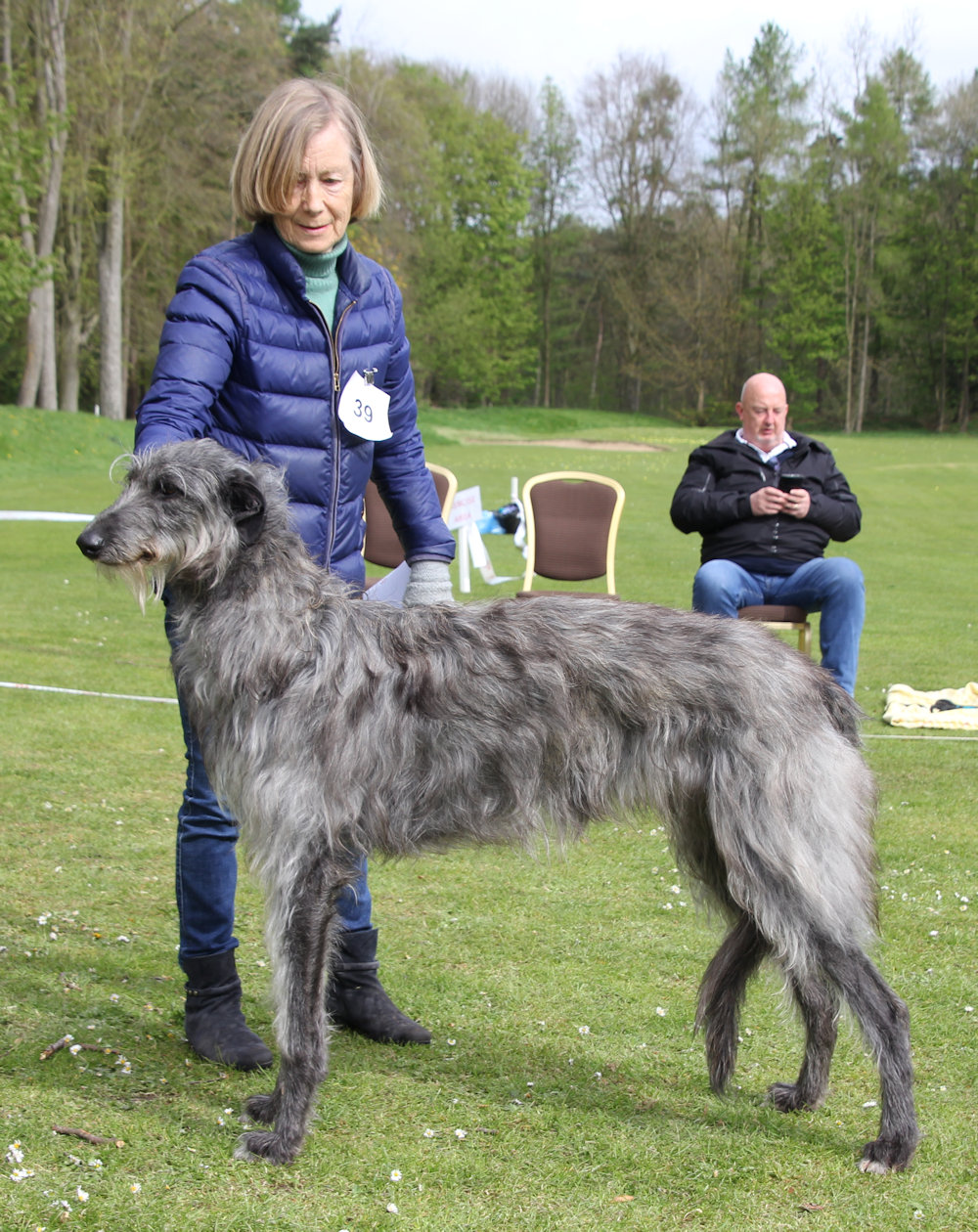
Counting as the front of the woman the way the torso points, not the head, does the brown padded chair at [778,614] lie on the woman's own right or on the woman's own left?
on the woman's own left

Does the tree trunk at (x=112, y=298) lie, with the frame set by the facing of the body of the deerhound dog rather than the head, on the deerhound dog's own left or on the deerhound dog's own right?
on the deerhound dog's own right

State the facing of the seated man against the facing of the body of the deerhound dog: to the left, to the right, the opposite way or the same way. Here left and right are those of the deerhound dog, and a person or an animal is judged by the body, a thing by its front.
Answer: to the left

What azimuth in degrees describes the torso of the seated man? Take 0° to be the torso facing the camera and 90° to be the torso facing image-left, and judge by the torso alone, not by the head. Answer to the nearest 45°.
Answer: approximately 0°

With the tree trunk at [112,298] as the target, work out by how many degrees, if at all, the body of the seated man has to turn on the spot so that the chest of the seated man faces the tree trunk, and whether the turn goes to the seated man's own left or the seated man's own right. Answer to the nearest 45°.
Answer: approximately 135° to the seated man's own right

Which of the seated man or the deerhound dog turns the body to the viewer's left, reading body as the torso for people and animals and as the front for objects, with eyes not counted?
the deerhound dog

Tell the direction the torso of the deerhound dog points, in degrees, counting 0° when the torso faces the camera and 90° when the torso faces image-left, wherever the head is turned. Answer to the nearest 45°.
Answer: approximately 90°

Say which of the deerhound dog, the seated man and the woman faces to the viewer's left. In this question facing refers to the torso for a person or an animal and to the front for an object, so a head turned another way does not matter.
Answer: the deerhound dog
